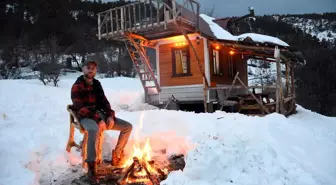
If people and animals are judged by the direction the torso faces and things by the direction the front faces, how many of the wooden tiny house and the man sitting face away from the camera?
0

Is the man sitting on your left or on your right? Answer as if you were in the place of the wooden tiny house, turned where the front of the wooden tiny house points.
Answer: on your right

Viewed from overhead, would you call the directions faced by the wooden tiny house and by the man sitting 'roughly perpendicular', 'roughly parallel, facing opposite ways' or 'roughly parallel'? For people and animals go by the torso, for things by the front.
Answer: roughly parallel

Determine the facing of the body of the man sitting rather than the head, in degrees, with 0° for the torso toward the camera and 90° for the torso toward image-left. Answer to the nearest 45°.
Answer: approximately 315°

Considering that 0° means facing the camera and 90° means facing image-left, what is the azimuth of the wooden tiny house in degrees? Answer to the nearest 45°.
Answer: approximately 315°

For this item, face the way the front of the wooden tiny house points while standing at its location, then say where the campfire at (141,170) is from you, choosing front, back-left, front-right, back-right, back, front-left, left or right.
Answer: front-right

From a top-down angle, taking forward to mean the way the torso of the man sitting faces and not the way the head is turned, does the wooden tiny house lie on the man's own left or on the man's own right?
on the man's own left
